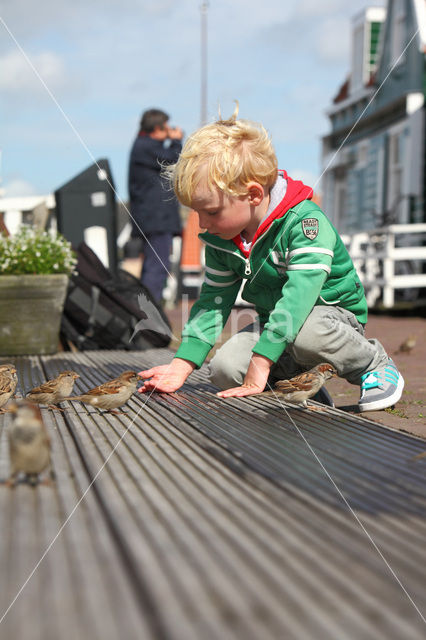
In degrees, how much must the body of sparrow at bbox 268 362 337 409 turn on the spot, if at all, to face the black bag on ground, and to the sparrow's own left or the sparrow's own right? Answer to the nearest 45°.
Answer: approximately 135° to the sparrow's own left

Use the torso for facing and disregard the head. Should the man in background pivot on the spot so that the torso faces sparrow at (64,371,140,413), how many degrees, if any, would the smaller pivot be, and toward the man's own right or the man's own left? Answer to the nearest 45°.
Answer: approximately 90° to the man's own right

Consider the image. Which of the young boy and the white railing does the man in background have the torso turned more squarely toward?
the white railing

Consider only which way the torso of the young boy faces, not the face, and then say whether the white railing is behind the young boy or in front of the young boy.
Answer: behind

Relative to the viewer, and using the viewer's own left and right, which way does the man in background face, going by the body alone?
facing to the right of the viewer

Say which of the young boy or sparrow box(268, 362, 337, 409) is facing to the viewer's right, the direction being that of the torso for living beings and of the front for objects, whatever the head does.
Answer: the sparrow

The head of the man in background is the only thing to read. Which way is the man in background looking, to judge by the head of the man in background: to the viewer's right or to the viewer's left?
to the viewer's right

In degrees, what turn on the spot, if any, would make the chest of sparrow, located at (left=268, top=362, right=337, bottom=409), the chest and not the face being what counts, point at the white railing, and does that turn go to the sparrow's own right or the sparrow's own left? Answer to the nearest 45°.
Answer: approximately 90° to the sparrow's own left

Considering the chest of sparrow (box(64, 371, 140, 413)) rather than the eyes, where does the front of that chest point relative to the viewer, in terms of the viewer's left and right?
facing to the right of the viewer

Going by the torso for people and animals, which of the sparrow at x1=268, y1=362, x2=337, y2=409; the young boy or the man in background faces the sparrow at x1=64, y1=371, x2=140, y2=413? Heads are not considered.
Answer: the young boy

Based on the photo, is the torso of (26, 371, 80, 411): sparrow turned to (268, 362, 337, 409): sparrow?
yes
